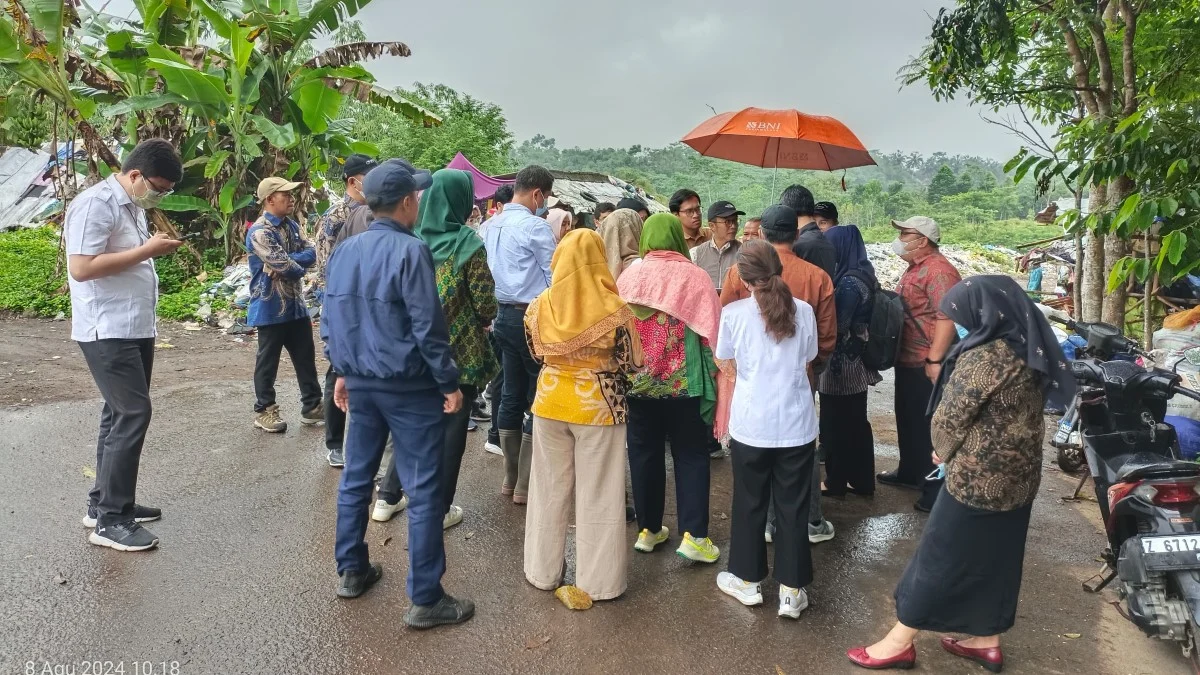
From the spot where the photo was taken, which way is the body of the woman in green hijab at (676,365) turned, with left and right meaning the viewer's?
facing away from the viewer

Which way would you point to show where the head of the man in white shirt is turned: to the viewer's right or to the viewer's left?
to the viewer's right

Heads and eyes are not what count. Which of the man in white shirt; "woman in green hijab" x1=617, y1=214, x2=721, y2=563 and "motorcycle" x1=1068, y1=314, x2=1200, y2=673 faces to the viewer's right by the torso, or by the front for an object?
the man in white shirt

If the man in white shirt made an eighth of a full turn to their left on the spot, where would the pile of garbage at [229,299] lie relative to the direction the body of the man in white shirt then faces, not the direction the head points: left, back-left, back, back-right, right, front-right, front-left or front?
front-left

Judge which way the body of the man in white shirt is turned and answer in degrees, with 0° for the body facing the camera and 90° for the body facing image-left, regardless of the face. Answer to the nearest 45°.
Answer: approximately 270°

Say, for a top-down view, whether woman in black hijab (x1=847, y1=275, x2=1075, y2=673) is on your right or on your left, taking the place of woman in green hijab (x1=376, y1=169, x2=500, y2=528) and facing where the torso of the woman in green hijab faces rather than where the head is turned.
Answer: on your right

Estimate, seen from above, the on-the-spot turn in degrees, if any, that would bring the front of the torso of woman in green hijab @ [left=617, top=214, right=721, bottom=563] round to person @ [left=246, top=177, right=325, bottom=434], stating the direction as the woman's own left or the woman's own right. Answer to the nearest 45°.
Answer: approximately 45° to the woman's own left

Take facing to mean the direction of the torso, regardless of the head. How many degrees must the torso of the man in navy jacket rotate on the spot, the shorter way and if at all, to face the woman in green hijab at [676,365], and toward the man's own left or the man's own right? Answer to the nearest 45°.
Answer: approximately 45° to the man's own right

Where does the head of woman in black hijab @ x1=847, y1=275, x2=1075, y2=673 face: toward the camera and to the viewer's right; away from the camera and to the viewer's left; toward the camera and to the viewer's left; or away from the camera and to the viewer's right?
away from the camera and to the viewer's left

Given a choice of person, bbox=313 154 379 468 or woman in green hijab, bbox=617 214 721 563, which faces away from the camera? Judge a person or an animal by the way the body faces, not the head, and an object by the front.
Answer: the woman in green hijab

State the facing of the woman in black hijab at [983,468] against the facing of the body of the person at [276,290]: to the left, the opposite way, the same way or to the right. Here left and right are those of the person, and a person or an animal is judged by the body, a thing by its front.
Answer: the opposite way

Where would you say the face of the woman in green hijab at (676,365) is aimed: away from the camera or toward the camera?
away from the camera

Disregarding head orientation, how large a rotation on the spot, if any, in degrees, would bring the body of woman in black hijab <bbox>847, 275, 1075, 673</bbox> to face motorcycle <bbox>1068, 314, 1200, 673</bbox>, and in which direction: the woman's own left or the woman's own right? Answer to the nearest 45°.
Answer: approximately 135° to the woman's own right
